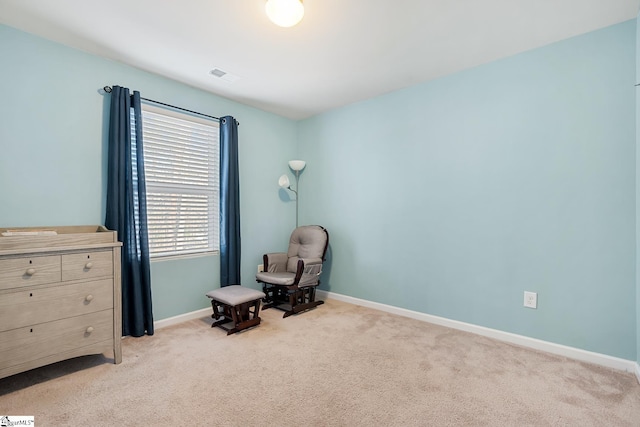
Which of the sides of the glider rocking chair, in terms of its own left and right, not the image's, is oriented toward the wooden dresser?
front

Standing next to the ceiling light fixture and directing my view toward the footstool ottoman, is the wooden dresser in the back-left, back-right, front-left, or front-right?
front-left

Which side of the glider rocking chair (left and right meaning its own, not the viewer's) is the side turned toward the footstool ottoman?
front

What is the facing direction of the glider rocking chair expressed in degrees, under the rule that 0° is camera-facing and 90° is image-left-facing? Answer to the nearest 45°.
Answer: approximately 45°

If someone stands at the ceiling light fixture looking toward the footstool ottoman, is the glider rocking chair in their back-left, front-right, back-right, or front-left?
front-right

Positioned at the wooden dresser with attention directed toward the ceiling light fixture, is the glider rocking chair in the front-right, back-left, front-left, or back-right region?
front-left
